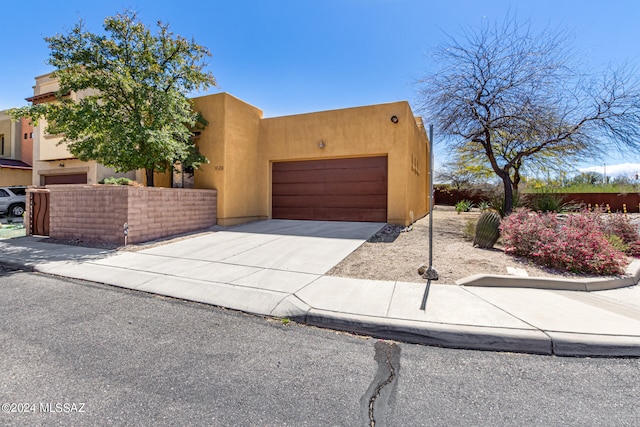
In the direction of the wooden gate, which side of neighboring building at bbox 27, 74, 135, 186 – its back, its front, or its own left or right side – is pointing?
front

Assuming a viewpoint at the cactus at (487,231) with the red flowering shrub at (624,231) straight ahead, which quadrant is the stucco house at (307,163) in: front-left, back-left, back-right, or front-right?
back-left

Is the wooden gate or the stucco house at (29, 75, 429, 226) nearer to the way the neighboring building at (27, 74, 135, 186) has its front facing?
the wooden gate

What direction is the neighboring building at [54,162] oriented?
toward the camera

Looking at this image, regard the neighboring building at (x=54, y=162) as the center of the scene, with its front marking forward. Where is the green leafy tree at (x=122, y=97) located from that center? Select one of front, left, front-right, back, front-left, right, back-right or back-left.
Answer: front

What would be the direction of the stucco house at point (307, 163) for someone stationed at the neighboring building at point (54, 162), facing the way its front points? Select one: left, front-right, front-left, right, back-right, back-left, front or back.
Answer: front-left

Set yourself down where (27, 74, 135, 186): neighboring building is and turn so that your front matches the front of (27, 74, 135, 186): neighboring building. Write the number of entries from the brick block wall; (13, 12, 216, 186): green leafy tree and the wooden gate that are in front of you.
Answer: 3

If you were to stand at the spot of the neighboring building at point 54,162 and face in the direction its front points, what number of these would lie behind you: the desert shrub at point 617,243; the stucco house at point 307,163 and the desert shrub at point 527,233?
0

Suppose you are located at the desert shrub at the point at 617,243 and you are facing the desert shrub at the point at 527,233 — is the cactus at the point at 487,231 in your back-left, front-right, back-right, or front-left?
front-right

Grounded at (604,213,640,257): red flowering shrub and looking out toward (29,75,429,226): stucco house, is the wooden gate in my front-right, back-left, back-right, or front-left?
front-left
